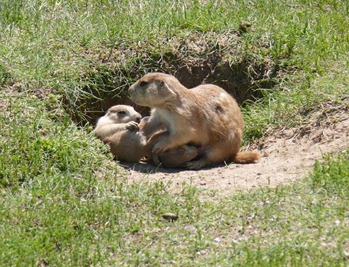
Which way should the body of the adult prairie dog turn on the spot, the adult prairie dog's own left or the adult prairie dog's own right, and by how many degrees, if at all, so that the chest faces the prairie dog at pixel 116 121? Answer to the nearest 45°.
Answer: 0° — it already faces it

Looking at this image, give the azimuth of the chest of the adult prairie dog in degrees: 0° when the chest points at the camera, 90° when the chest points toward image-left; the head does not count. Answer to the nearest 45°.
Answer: approximately 90°
